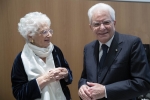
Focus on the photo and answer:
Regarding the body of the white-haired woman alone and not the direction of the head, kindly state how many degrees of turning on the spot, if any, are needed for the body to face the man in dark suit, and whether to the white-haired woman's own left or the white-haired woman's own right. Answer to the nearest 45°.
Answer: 0° — they already face them

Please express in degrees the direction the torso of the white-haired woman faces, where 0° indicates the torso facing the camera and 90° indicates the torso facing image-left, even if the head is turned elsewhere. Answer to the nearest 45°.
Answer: approximately 315°

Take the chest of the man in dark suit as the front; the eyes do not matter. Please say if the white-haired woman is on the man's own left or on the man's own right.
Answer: on the man's own right

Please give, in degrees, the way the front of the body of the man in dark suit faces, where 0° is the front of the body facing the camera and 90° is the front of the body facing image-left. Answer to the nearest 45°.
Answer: approximately 45°
